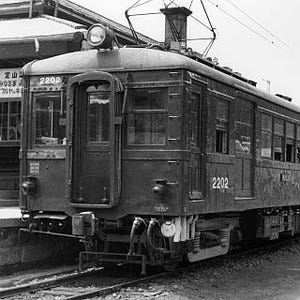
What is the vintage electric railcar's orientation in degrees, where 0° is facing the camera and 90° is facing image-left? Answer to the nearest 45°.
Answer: approximately 45°

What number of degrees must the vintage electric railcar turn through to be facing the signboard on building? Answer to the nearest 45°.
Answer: approximately 90° to its right

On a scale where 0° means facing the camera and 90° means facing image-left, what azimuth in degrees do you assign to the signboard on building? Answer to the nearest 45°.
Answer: approximately 0°
